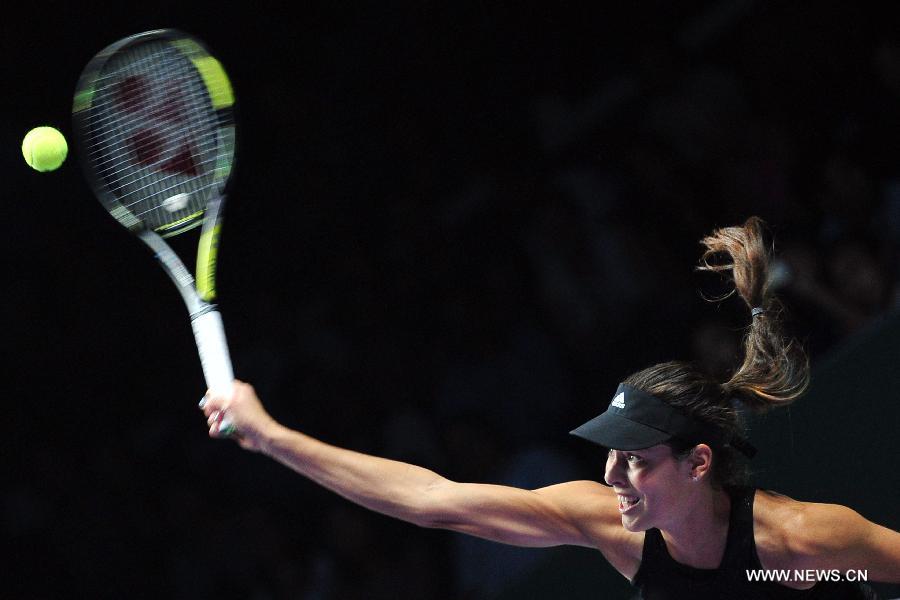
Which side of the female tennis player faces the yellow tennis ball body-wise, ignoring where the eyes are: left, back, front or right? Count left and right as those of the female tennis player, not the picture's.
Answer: right

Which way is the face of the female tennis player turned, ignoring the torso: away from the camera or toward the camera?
toward the camera

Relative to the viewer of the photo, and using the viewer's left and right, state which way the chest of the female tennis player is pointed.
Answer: facing the viewer and to the left of the viewer
